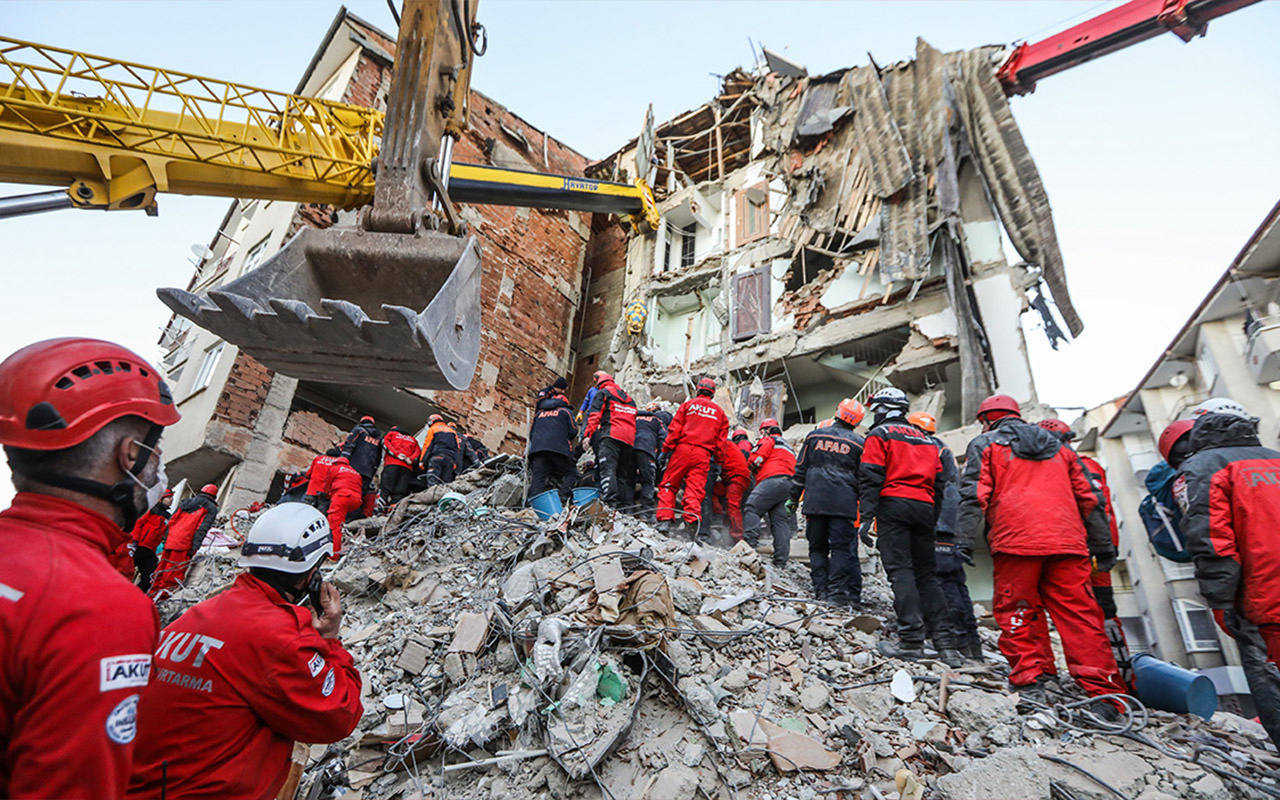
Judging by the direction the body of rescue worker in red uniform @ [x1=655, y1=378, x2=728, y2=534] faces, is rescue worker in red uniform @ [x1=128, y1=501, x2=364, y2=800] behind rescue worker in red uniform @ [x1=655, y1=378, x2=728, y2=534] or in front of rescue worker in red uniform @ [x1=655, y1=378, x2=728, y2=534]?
behind

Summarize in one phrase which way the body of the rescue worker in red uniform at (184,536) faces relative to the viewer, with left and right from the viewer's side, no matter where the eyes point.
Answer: facing away from the viewer and to the right of the viewer

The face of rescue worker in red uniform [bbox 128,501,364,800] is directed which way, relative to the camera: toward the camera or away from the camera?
away from the camera

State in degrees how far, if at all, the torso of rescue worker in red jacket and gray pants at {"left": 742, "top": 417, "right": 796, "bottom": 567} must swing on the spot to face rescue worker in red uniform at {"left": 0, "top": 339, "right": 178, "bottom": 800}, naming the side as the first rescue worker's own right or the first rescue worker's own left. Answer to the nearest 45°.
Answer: approximately 135° to the first rescue worker's own left

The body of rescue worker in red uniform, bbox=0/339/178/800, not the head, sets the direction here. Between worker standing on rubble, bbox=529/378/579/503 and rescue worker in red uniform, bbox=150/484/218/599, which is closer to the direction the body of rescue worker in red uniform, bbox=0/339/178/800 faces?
the worker standing on rubble

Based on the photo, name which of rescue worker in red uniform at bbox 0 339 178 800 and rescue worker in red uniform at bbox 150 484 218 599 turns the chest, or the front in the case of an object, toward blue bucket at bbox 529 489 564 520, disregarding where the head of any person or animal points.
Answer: rescue worker in red uniform at bbox 0 339 178 800

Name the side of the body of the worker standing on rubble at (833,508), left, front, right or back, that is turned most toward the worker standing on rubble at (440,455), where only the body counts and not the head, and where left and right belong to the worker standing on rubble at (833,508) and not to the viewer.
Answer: left

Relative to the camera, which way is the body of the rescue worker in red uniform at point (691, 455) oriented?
away from the camera

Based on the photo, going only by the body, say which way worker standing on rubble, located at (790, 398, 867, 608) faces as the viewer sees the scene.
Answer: away from the camera

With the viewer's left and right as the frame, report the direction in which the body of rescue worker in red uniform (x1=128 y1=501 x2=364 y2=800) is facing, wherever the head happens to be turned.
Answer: facing away from the viewer and to the right of the viewer

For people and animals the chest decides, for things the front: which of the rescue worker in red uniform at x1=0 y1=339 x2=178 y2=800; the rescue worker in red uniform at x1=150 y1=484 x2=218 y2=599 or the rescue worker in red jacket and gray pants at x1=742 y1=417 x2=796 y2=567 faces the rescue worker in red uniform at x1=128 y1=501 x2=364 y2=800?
the rescue worker in red uniform at x1=0 y1=339 x2=178 y2=800

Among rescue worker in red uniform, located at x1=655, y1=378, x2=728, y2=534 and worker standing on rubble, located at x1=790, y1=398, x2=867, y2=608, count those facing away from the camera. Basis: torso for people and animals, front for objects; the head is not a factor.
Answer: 2
